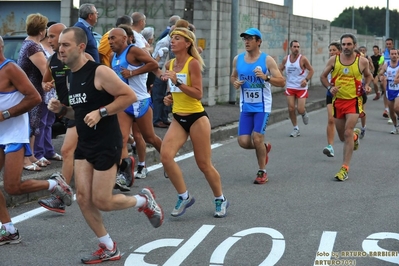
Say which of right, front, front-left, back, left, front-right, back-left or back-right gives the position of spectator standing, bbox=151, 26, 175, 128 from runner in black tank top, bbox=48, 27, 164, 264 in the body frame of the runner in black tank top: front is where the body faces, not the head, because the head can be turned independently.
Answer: back-right

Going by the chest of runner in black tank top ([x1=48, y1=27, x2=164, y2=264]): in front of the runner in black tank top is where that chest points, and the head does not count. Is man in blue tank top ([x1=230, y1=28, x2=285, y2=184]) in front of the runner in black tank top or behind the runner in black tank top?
behind

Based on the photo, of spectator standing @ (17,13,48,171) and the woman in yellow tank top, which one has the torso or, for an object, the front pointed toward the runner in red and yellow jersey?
the spectator standing

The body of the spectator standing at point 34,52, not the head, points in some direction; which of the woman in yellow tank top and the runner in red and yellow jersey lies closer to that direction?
the runner in red and yellow jersey

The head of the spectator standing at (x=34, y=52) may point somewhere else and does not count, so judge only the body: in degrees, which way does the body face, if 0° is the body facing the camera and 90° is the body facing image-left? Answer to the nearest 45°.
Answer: approximately 270°

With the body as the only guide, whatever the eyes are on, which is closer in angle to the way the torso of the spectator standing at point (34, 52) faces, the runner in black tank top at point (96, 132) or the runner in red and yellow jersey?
the runner in red and yellow jersey

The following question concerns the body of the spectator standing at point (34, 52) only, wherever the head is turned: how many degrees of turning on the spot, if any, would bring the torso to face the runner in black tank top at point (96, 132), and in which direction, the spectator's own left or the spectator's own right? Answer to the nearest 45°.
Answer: approximately 90° to the spectator's own right

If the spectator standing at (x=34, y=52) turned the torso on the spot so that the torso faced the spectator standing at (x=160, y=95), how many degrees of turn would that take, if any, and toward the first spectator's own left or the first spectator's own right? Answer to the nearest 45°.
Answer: approximately 45° to the first spectator's own left

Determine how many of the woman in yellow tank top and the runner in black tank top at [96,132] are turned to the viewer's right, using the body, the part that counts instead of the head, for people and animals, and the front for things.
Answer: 0

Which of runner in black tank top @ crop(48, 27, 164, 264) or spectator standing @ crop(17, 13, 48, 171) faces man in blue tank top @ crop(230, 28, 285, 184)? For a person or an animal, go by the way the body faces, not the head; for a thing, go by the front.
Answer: the spectator standing
